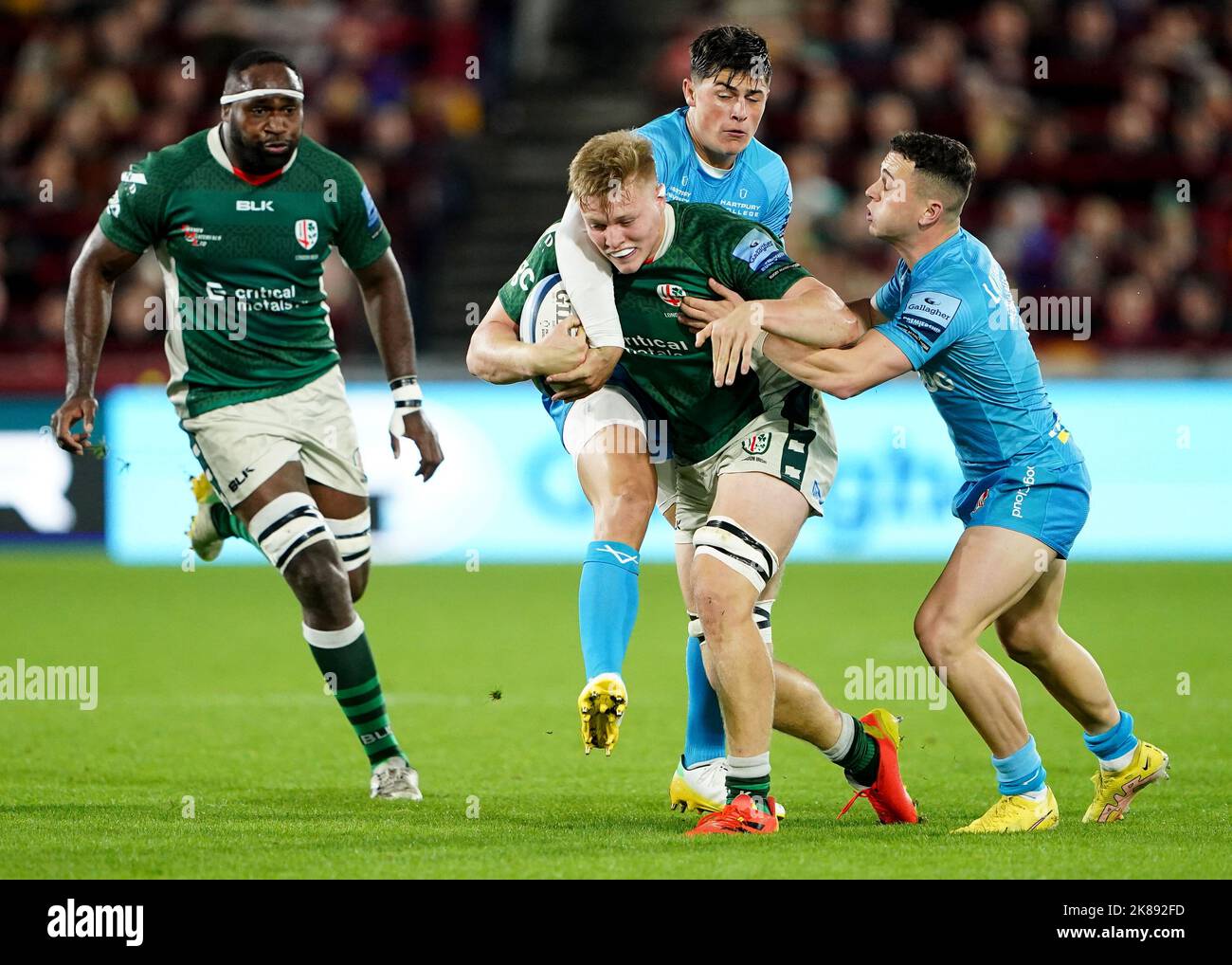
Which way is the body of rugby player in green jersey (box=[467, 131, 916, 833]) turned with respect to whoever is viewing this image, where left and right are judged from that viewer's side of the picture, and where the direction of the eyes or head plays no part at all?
facing the viewer and to the left of the viewer

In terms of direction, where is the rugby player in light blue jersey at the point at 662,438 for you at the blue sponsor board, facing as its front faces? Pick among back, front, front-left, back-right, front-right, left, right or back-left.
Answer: front

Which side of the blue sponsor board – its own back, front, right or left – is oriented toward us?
front

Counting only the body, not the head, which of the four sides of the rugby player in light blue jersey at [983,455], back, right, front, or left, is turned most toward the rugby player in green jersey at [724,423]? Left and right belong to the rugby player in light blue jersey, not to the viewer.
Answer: front

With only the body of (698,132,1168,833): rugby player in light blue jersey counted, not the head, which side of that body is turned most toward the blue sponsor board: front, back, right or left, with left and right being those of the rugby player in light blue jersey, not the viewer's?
right

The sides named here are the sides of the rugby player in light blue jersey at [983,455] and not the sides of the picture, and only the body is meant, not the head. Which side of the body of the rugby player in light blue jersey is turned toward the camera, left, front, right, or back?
left

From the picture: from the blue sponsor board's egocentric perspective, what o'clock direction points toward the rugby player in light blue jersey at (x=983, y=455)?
The rugby player in light blue jersey is roughly at 12 o'clock from the blue sponsor board.

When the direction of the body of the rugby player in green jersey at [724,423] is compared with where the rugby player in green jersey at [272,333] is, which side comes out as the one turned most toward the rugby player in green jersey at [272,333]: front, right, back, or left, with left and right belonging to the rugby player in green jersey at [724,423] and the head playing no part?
right

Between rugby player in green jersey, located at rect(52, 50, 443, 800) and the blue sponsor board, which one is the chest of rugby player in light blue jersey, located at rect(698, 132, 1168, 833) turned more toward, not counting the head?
the rugby player in green jersey

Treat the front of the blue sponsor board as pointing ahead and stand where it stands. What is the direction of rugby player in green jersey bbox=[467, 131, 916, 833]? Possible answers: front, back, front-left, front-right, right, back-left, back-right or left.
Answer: front

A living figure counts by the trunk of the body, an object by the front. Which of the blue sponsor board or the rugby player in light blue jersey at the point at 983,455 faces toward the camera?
the blue sponsor board

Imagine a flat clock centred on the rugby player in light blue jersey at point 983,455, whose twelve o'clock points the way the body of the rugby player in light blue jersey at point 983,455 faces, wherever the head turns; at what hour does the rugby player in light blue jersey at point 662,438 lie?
the rugby player in light blue jersey at point 662,438 is roughly at 12 o'clock from the rugby player in light blue jersey at point 983,455.

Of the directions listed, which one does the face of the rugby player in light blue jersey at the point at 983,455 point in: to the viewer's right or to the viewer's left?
to the viewer's left

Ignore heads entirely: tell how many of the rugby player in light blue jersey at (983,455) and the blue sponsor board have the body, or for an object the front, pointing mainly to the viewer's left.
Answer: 1

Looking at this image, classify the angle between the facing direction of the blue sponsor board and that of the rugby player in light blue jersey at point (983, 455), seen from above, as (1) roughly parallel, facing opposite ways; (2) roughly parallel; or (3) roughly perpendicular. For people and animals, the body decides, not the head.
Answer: roughly perpendicular

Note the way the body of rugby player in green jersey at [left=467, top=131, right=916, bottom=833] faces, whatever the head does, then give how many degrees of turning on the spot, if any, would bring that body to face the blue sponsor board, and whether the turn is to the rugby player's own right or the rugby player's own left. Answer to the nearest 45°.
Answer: approximately 135° to the rugby player's own right

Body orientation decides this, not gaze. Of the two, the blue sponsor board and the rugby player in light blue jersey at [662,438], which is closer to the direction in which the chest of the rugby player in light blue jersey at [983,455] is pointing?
the rugby player in light blue jersey

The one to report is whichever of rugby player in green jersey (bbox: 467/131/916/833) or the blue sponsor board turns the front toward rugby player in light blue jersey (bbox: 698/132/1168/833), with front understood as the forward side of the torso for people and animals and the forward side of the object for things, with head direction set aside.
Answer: the blue sponsor board

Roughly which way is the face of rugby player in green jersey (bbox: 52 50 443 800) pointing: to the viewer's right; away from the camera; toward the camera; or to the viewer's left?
toward the camera
